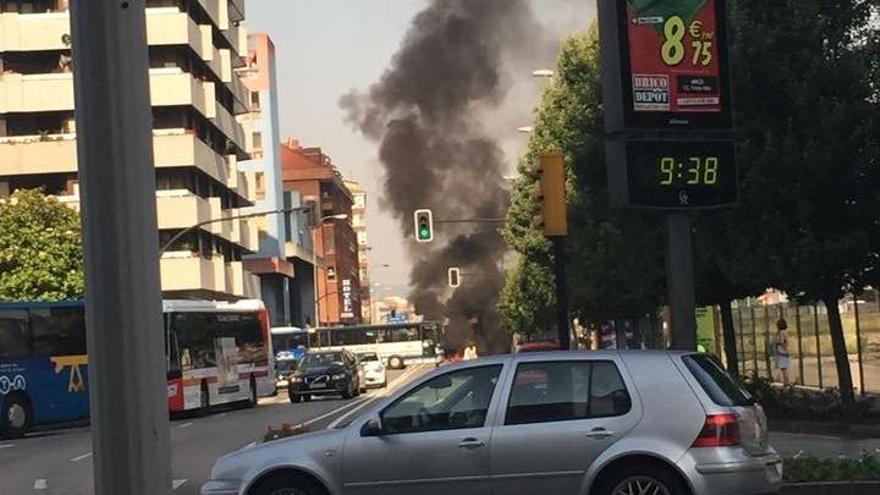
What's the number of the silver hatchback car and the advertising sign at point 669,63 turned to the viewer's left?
1

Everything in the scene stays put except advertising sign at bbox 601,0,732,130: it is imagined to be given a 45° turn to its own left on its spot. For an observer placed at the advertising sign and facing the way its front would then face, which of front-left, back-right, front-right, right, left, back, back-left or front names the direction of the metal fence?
back-left

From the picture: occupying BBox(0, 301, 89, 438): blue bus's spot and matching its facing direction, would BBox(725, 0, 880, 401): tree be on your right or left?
on your left

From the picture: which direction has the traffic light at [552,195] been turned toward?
to the viewer's left

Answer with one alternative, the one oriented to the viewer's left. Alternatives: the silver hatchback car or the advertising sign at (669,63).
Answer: the silver hatchback car

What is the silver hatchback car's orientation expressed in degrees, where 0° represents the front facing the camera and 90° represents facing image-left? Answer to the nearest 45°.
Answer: approximately 90°

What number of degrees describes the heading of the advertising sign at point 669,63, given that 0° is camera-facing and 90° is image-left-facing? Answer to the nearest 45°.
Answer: approximately 0°
